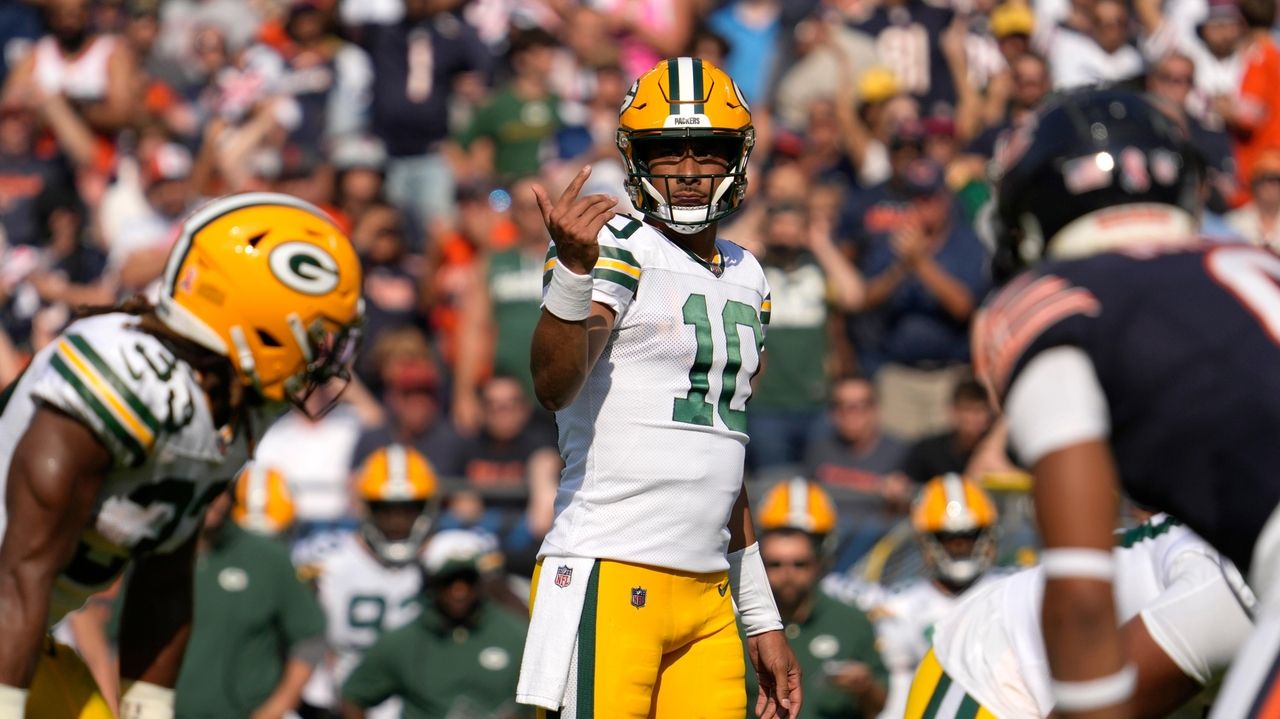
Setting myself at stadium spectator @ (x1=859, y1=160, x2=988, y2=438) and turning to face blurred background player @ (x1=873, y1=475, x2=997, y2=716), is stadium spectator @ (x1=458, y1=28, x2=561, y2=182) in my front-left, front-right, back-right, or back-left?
back-right

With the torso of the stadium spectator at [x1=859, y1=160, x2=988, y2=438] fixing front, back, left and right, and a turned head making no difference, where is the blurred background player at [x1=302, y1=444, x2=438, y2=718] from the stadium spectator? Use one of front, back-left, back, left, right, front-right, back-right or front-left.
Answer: front-right

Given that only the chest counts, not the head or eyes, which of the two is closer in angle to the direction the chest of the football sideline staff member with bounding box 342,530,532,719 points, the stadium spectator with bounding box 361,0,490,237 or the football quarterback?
the football quarterback

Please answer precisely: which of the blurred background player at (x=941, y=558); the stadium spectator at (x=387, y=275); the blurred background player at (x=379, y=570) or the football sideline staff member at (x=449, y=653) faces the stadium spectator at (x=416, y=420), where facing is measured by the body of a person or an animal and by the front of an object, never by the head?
the stadium spectator at (x=387, y=275)

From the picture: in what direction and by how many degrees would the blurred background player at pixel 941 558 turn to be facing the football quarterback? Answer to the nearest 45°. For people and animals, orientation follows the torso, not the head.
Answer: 0° — they already face them

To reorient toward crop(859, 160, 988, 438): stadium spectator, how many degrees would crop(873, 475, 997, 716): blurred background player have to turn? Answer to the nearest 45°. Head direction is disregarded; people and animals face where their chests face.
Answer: approximately 180°

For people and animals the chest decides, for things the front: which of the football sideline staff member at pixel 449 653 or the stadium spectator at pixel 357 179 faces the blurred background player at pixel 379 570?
the stadium spectator at pixel 357 179

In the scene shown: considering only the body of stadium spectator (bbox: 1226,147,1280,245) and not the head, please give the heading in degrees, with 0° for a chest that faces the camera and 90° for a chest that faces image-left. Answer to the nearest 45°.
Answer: approximately 0°

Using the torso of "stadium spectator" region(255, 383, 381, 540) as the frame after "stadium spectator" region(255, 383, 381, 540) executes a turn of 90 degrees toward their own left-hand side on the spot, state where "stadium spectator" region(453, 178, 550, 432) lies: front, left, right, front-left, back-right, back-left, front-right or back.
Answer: front
